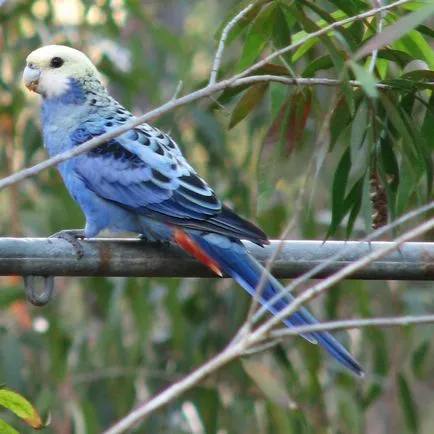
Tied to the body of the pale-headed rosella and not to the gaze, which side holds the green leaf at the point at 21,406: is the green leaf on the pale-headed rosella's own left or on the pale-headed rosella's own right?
on the pale-headed rosella's own left

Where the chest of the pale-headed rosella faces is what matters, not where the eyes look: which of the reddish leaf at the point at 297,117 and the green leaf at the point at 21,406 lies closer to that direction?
the green leaf

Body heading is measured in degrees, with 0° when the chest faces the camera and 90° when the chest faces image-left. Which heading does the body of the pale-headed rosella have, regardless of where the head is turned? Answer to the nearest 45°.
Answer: approximately 90°

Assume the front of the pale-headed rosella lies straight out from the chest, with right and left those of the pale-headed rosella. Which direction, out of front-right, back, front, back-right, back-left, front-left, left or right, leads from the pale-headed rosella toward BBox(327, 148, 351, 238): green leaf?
back-left

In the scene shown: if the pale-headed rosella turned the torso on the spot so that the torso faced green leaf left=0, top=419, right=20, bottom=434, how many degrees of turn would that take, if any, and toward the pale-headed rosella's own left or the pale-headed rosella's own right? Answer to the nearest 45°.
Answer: approximately 90° to the pale-headed rosella's own left
